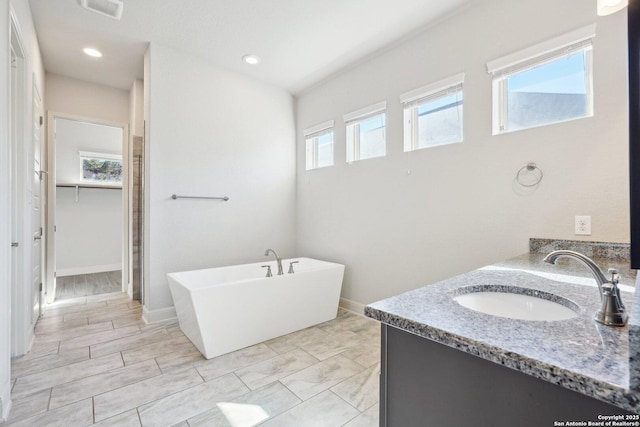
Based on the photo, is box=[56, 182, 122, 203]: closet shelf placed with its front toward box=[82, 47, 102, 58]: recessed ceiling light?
yes

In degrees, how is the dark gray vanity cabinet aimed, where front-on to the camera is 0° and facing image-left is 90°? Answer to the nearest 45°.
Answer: approximately 90°

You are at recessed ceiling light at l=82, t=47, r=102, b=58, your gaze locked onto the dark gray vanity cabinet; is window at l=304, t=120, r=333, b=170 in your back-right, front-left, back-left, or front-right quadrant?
front-left

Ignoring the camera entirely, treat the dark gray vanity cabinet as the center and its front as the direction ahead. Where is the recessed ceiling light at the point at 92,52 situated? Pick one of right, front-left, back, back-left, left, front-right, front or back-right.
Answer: front

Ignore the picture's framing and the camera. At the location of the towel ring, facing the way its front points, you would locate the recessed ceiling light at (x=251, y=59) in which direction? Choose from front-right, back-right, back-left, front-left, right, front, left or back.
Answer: right

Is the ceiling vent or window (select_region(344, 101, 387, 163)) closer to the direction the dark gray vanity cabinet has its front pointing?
the ceiling vent

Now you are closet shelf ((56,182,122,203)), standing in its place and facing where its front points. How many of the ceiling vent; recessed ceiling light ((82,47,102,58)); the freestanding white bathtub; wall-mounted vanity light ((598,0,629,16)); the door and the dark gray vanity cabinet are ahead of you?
6

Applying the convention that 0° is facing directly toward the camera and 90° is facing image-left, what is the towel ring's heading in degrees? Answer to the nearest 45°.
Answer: approximately 0°

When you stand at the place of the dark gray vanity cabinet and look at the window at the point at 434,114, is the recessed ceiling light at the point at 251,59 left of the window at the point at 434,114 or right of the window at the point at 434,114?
left

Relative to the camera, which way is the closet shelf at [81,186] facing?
toward the camera
